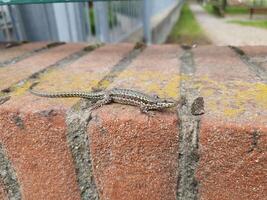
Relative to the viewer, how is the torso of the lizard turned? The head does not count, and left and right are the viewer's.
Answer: facing to the right of the viewer

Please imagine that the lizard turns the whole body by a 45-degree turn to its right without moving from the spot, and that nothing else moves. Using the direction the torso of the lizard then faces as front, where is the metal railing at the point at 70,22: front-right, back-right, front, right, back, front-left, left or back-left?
back-left

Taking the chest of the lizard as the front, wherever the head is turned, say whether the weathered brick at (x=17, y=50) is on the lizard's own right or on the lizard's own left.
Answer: on the lizard's own left

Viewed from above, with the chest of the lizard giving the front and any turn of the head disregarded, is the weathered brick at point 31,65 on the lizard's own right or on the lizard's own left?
on the lizard's own left
